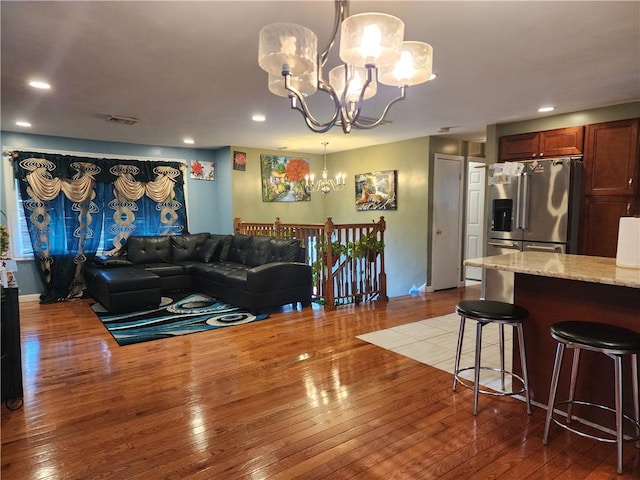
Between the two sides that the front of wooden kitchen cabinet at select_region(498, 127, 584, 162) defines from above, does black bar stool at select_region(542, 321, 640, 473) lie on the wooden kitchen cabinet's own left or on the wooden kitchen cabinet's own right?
on the wooden kitchen cabinet's own left

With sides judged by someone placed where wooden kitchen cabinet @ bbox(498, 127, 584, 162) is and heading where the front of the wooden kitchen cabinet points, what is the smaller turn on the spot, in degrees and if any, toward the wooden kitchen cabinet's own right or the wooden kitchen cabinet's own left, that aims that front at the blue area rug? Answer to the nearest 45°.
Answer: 0° — it already faces it

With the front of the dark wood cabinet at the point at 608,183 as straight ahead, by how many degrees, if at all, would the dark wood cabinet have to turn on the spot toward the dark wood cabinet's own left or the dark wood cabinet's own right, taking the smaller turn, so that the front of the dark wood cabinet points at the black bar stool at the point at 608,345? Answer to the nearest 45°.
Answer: approximately 45° to the dark wood cabinet's own left

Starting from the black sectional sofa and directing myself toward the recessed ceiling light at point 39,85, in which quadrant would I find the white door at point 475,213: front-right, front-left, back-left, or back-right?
back-left

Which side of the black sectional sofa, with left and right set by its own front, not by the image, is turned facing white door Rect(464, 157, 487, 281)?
left

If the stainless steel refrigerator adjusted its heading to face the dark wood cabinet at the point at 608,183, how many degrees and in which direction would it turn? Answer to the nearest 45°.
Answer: approximately 135° to its left

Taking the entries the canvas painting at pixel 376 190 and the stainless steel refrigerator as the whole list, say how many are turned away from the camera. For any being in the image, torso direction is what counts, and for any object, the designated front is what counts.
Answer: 0

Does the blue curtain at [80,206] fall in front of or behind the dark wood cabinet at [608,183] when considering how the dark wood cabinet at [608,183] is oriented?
in front

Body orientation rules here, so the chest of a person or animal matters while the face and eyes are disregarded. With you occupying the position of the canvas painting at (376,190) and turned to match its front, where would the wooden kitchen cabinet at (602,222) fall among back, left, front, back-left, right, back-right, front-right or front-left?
left

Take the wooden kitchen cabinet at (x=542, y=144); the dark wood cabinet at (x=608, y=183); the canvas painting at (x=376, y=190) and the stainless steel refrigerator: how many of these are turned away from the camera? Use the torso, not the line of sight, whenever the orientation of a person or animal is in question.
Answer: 0

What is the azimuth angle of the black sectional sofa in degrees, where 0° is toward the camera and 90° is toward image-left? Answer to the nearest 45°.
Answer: approximately 0°
